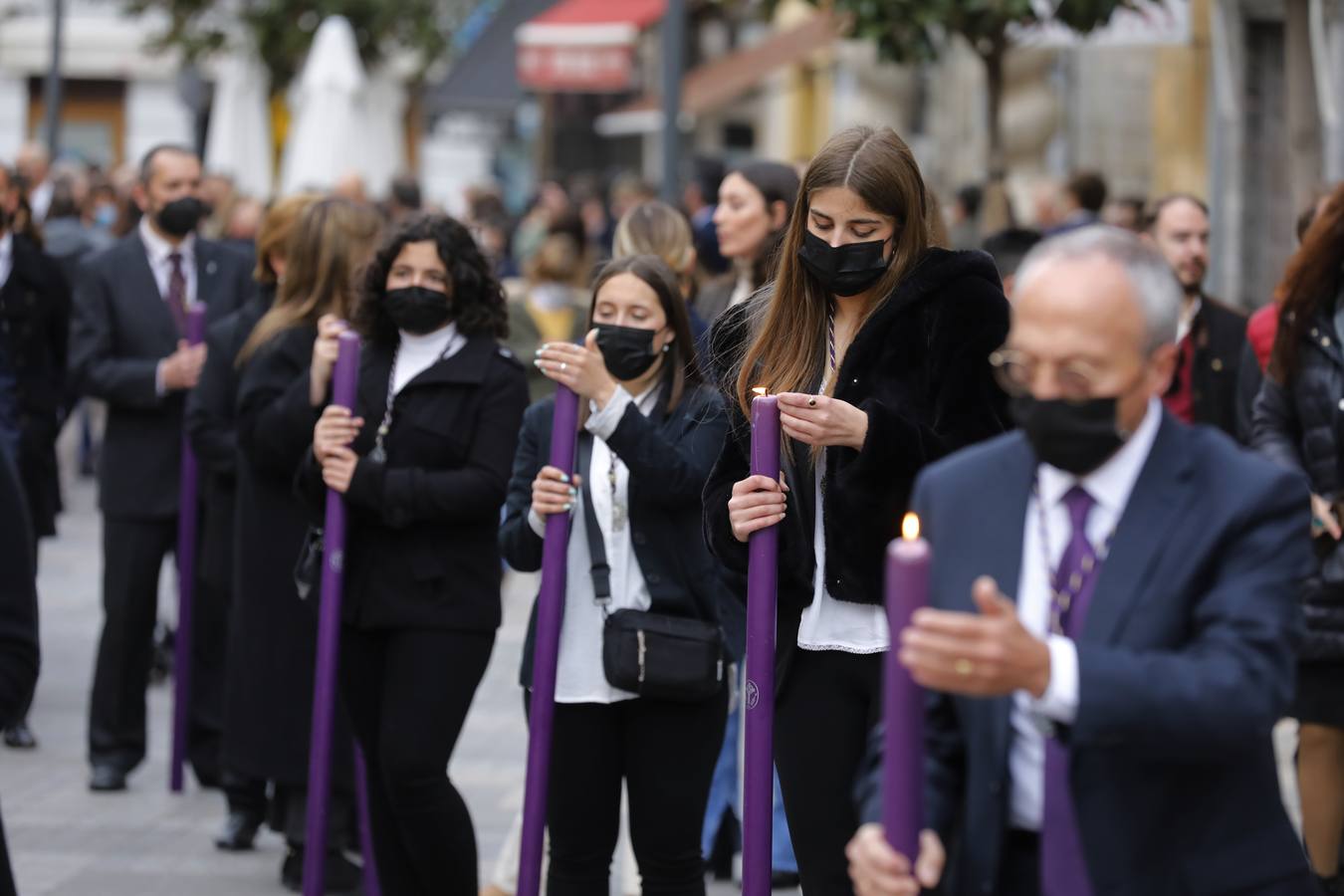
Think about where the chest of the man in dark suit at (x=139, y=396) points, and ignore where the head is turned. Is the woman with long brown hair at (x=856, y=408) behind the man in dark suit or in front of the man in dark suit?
in front

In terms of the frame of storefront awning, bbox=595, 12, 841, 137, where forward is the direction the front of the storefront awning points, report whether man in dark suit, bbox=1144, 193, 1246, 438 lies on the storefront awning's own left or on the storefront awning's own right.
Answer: on the storefront awning's own left

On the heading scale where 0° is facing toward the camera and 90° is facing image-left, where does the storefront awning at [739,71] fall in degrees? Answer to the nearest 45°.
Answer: approximately 45°

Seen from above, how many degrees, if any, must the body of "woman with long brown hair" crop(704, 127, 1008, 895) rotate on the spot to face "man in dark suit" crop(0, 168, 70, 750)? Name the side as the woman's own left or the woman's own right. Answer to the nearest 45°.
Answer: approximately 90° to the woman's own right

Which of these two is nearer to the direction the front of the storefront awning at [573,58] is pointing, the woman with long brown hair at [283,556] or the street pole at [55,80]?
the woman with long brown hair

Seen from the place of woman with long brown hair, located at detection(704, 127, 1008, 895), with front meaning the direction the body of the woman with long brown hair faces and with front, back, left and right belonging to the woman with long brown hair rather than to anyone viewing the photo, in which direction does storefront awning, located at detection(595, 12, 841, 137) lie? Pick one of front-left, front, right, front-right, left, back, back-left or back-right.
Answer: back-right

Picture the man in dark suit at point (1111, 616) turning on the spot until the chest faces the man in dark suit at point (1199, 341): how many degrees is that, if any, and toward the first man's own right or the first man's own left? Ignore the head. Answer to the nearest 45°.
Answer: approximately 135° to the first man's own right

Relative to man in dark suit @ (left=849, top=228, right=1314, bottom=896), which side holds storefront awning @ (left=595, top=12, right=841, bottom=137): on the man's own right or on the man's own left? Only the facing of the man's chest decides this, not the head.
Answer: on the man's own right

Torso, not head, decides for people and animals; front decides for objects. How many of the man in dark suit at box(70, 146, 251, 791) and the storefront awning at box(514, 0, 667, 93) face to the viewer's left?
0

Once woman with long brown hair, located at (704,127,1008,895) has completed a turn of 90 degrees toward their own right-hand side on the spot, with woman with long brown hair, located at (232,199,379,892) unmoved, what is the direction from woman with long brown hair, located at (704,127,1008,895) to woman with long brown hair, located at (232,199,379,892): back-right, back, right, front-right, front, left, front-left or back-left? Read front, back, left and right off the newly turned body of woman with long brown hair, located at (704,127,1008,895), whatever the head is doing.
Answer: front

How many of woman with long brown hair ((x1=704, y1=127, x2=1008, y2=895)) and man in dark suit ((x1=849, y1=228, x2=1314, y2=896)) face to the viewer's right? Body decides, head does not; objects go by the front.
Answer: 0
